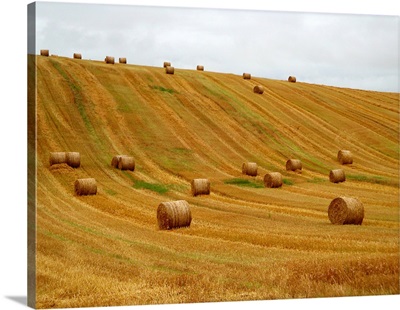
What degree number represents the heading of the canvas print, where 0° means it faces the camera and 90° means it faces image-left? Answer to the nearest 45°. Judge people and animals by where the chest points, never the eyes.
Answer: approximately 315°
